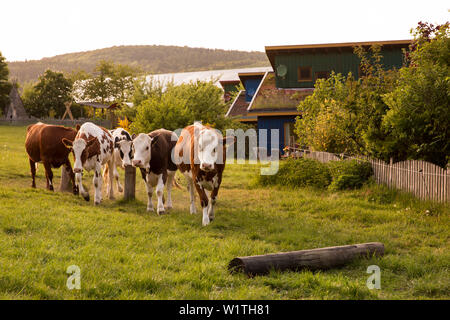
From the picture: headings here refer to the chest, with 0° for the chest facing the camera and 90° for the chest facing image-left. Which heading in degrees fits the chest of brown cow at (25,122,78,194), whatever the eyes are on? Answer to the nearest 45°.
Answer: approximately 315°

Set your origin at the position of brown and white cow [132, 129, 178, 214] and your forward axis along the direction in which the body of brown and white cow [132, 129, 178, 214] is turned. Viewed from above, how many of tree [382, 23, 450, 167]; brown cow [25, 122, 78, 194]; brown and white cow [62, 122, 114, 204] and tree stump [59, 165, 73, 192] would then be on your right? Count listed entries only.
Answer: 3

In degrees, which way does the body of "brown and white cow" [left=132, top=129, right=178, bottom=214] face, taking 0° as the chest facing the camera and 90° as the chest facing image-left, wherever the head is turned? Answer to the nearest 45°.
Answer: approximately 45°

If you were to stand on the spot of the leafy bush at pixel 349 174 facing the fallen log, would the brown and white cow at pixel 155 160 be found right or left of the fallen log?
right

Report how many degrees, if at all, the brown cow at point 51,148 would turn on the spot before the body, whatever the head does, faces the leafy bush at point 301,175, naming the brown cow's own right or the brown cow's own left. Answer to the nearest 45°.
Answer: approximately 45° to the brown cow's own left

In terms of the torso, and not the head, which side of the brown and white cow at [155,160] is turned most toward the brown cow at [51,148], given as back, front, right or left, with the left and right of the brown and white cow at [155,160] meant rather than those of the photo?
right

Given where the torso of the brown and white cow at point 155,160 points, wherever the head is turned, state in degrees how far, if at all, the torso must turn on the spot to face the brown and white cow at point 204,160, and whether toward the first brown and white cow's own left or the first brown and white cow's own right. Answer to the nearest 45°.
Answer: approximately 90° to the first brown and white cow's own left
